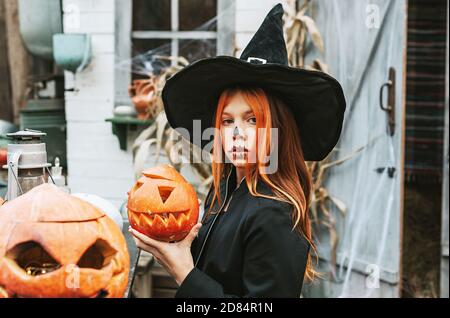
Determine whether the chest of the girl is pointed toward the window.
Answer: no

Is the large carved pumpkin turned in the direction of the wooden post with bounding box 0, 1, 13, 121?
no

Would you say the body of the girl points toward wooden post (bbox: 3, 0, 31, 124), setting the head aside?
no

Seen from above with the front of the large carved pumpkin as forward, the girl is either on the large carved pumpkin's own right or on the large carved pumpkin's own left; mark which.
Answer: on the large carved pumpkin's own left

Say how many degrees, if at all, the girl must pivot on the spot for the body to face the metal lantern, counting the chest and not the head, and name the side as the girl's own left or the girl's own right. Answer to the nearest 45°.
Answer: approximately 45° to the girl's own right

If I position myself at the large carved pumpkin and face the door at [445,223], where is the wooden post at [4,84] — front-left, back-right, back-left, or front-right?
front-left

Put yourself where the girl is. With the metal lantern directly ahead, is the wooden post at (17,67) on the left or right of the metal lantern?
right

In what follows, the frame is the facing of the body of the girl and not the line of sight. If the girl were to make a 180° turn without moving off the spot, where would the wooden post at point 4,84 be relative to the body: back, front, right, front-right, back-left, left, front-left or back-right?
left

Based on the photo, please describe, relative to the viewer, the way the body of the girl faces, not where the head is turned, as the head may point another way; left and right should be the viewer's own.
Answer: facing the viewer and to the left of the viewer

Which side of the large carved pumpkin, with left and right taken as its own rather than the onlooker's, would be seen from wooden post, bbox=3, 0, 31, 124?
back

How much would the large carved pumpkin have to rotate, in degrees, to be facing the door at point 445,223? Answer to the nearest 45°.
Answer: approximately 135° to its left

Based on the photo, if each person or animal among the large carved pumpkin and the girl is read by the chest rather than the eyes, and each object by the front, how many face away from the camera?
0

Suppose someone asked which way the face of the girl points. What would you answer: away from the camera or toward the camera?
toward the camera

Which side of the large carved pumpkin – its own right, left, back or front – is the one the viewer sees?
front
